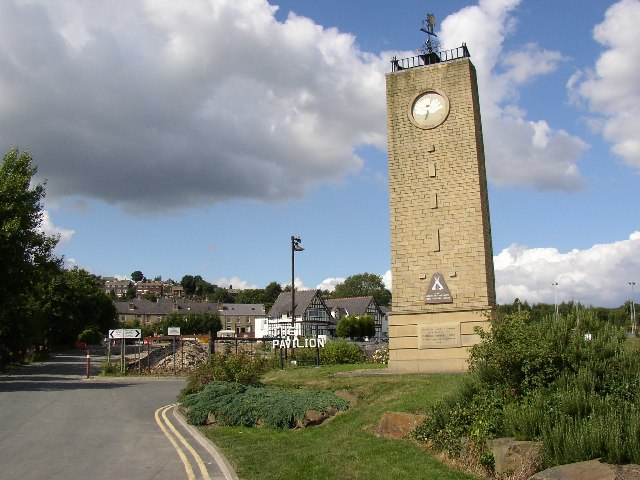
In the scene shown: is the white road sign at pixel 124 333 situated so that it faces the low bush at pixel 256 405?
yes

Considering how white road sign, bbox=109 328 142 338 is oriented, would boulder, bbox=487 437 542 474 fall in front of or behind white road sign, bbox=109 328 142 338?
in front

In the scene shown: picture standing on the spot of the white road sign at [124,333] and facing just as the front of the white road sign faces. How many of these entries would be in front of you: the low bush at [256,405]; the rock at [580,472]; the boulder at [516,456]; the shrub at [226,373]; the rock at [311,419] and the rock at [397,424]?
6

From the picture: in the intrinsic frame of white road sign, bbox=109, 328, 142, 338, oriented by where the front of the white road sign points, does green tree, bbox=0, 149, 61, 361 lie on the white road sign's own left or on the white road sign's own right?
on the white road sign's own right

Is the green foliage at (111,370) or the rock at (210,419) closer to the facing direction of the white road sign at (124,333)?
the rock

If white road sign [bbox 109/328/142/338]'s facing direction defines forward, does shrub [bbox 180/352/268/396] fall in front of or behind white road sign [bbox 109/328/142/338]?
in front

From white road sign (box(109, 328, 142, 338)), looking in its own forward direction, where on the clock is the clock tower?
The clock tower is roughly at 11 o'clock from the white road sign.

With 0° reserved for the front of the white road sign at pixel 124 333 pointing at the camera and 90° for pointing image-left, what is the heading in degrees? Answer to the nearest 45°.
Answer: approximately 0°

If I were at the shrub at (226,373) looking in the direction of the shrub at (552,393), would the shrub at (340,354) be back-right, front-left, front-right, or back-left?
back-left

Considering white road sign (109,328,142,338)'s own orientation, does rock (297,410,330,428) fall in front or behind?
in front

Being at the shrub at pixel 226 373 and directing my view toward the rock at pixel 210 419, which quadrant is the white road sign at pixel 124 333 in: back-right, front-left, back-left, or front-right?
back-right

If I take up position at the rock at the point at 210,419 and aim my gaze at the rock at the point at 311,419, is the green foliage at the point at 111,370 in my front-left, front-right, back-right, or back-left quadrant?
back-left
